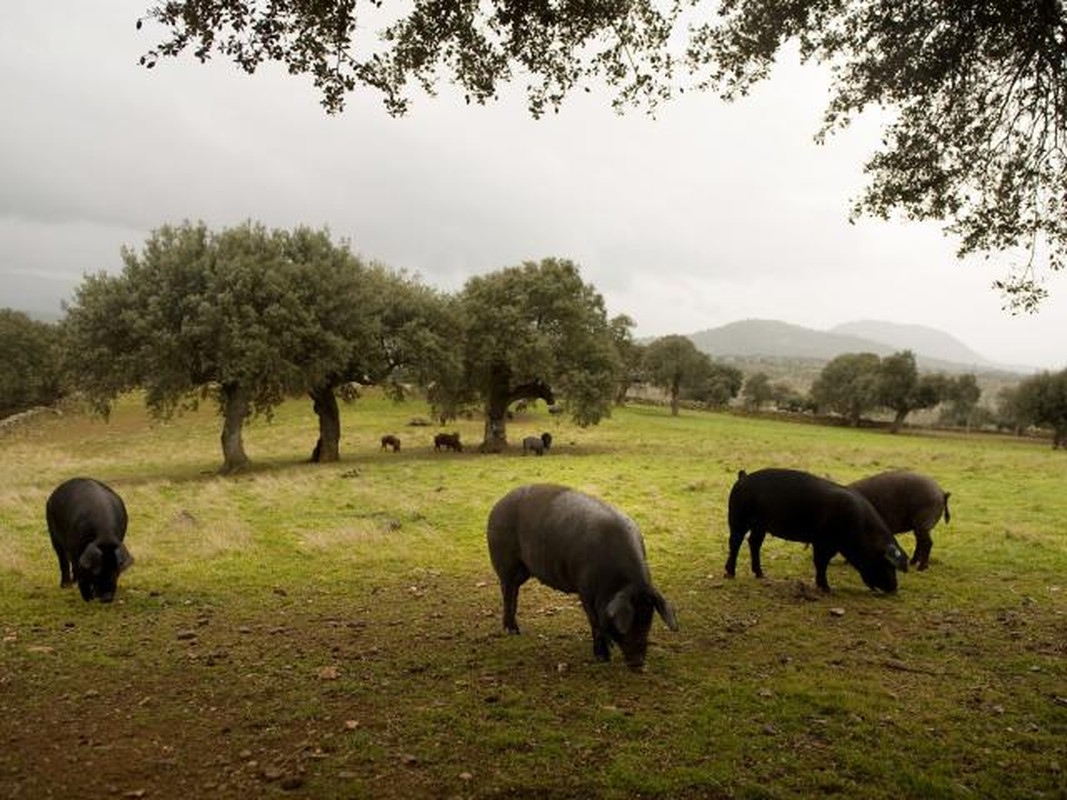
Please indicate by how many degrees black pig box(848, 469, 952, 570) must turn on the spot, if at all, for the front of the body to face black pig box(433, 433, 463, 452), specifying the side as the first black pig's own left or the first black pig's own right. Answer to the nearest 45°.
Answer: approximately 45° to the first black pig's own right

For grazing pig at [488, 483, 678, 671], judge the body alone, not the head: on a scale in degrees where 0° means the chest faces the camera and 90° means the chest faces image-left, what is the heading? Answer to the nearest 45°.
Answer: approximately 315°

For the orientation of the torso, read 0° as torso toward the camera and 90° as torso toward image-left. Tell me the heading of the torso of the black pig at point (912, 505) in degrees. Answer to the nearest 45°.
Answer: approximately 90°

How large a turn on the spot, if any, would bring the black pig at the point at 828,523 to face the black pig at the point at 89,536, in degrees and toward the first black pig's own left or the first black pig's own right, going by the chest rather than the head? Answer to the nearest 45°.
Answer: approximately 135° to the first black pig's own right

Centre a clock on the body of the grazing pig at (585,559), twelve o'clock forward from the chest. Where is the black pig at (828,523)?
The black pig is roughly at 9 o'clock from the grazing pig.

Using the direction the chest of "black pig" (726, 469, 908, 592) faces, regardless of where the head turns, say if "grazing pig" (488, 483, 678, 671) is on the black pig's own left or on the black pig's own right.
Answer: on the black pig's own right

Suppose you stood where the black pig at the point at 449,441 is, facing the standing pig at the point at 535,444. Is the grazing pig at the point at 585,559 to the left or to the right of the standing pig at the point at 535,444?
right

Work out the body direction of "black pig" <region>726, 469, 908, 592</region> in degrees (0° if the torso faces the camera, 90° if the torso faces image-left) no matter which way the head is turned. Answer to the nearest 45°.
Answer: approximately 270°
